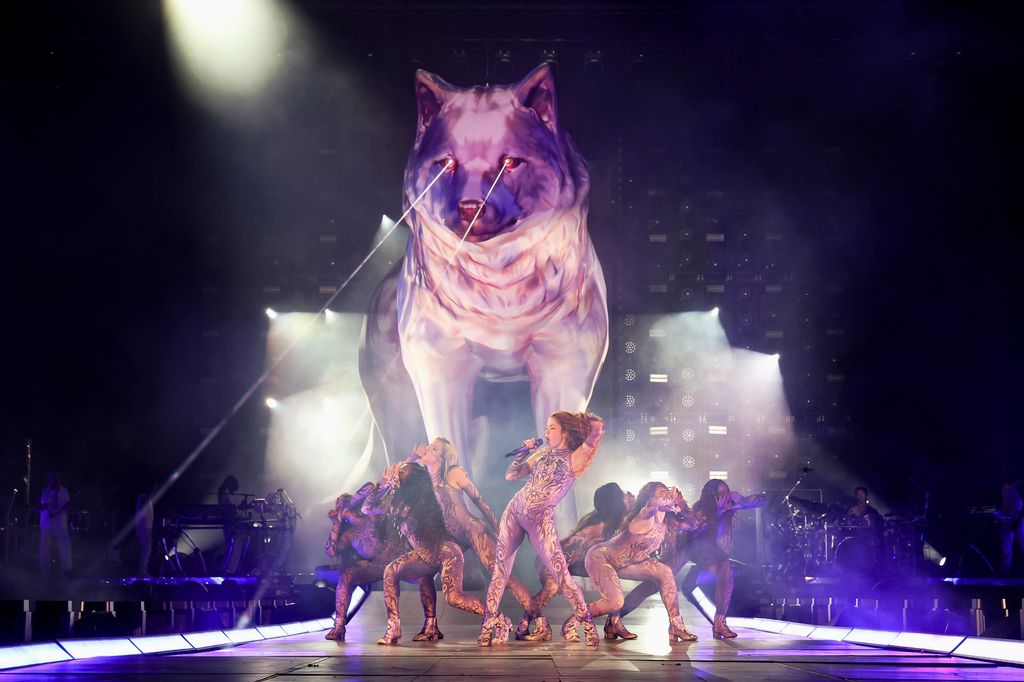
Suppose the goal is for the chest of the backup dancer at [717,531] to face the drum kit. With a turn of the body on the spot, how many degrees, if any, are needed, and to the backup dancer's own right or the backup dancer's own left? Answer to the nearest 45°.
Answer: approximately 135° to the backup dancer's own left

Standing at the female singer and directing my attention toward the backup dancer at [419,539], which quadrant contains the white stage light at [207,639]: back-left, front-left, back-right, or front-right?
front-left

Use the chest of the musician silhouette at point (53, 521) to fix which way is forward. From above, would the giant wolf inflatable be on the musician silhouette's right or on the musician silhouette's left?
on the musician silhouette's left

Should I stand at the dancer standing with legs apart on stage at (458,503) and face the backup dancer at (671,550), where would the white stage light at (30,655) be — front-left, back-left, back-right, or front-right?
back-right

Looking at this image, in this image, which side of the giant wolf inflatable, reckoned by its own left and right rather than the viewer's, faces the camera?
front

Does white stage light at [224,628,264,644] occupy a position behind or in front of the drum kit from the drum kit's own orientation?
in front

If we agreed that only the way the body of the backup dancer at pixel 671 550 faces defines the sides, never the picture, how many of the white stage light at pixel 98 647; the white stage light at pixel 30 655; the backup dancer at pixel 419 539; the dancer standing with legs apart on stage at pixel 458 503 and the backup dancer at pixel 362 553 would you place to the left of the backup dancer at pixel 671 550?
0

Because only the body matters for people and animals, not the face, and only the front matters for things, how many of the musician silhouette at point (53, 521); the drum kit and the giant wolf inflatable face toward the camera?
3

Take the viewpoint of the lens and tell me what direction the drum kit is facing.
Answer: facing the viewer

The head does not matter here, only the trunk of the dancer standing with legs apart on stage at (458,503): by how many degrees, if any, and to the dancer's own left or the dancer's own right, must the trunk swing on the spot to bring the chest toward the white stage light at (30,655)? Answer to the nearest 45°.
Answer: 0° — they already face it

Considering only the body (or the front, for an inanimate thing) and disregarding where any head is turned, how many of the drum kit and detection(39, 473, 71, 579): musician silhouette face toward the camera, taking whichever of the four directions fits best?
2

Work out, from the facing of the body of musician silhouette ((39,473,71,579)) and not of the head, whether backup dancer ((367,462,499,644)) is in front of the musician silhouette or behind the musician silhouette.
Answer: in front

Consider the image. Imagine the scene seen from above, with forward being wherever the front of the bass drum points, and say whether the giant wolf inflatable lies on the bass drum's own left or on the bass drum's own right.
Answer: on the bass drum's own right

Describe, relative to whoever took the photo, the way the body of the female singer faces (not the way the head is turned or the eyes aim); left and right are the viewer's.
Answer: facing the viewer and to the left of the viewer

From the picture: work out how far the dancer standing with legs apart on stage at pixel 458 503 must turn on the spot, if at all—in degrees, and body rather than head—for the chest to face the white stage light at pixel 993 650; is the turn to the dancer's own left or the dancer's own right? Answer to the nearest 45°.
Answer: approximately 90° to the dancer's own left
